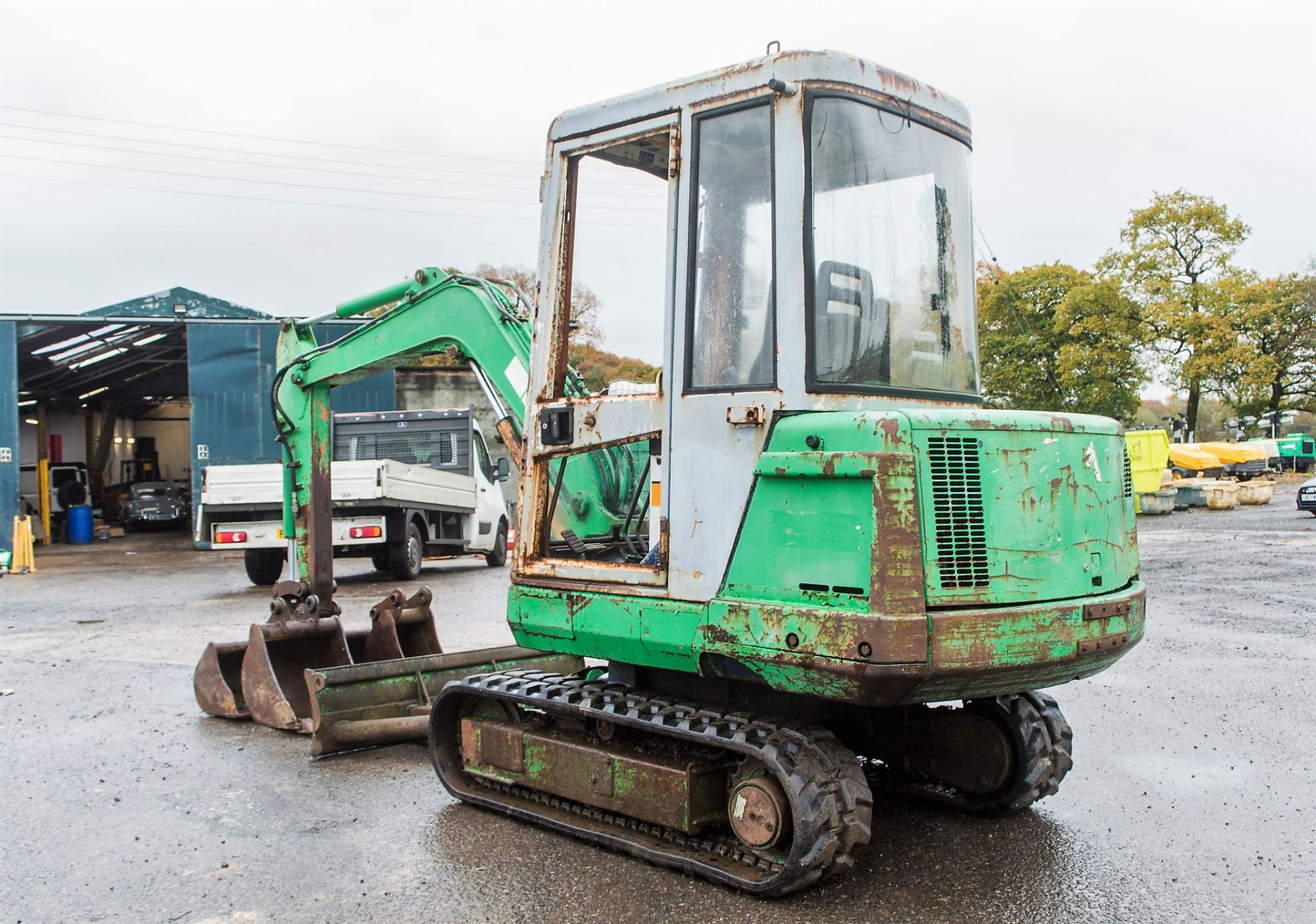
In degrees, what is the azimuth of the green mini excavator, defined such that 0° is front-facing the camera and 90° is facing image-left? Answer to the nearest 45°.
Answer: approximately 135°

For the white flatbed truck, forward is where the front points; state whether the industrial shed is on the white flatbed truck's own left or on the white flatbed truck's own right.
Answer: on the white flatbed truck's own left

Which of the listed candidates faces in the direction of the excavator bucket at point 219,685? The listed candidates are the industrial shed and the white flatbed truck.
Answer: the industrial shed

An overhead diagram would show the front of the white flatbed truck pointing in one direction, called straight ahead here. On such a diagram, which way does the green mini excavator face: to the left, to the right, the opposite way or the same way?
to the left

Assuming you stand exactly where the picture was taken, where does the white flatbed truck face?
facing away from the viewer and to the right of the viewer

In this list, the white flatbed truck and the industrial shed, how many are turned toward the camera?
1

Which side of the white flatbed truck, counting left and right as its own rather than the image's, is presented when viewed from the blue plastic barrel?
left

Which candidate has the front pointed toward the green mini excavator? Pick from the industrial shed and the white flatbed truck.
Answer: the industrial shed
